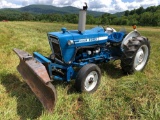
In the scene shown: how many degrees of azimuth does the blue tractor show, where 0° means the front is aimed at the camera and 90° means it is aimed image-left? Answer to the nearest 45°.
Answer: approximately 45°
